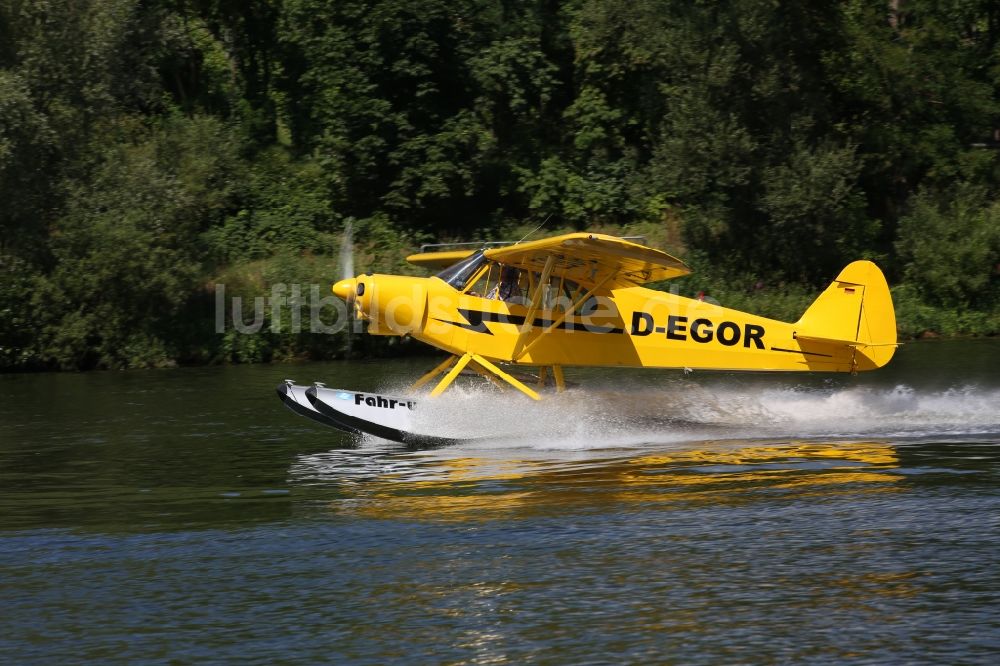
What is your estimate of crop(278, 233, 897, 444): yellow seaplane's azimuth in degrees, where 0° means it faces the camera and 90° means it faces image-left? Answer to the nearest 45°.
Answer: approximately 90°
